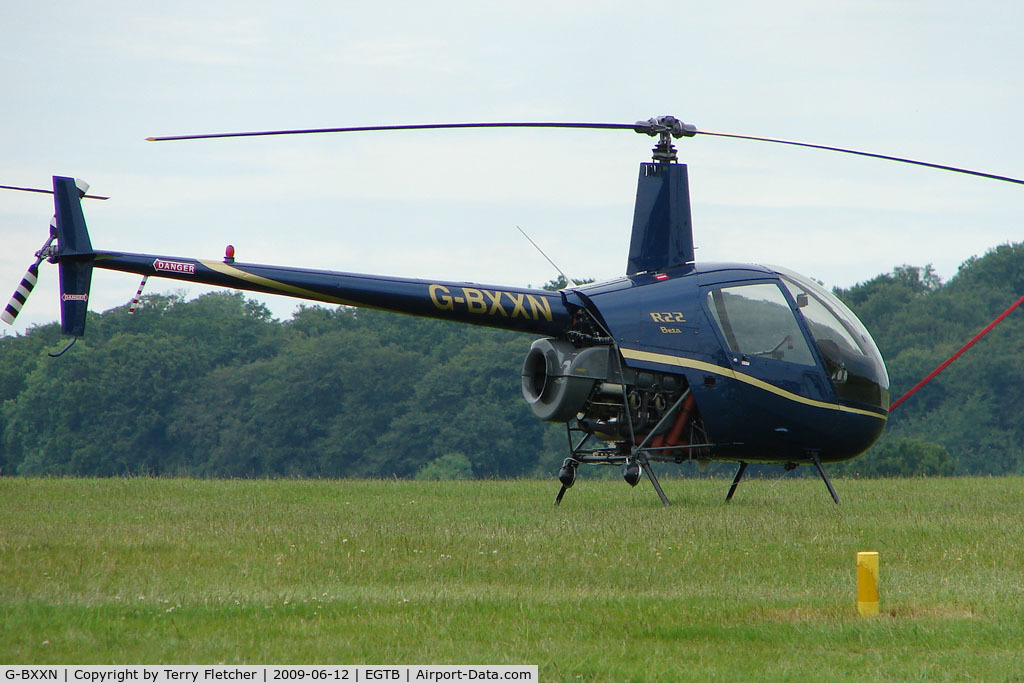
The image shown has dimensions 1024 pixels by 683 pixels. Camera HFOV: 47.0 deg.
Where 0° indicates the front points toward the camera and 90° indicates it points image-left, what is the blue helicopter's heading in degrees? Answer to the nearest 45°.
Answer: approximately 270°

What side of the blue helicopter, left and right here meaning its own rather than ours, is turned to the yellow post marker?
right
